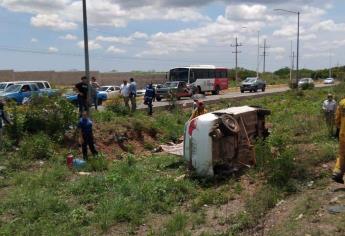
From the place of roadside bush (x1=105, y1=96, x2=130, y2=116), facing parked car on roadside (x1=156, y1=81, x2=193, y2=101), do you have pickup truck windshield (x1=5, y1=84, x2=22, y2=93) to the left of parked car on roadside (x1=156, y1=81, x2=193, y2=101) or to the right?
left

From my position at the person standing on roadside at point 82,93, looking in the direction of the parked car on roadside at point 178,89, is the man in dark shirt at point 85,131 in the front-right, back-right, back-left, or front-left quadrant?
back-right

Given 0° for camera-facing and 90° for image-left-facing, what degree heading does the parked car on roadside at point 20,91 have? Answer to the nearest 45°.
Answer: approximately 45°

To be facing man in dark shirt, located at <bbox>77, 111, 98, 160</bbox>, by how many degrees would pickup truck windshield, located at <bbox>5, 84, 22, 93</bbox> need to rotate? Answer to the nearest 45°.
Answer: approximately 45° to its left

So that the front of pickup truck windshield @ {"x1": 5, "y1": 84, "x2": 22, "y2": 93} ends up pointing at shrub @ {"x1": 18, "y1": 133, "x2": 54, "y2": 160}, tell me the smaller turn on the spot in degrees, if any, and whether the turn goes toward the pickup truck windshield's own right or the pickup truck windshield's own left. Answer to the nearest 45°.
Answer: approximately 45° to the pickup truck windshield's own left

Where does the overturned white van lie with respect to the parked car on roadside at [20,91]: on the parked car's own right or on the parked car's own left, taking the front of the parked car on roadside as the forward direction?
on the parked car's own left

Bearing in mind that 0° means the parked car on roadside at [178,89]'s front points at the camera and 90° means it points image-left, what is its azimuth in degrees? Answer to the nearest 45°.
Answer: approximately 45°

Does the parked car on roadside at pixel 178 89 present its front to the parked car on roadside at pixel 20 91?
yes

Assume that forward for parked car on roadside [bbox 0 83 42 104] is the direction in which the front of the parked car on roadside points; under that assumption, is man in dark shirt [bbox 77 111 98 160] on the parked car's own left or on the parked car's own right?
on the parked car's own left
